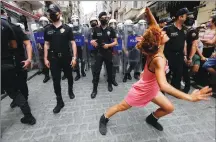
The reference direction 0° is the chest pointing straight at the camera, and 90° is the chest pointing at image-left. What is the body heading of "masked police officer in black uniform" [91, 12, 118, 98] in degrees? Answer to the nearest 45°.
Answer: approximately 0°

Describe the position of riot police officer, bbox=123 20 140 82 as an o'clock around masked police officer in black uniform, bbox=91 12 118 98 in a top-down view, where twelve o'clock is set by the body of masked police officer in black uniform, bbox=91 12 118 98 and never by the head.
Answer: riot police officer, bbox=123 20 140 82 is roughly at 7 o'clock from masked police officer in black uniform, bbox=91 12 118 98.

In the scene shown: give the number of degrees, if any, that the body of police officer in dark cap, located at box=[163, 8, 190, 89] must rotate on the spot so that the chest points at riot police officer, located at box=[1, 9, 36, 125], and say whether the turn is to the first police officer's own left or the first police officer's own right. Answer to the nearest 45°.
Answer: approximately 90° to the first police officer's own right

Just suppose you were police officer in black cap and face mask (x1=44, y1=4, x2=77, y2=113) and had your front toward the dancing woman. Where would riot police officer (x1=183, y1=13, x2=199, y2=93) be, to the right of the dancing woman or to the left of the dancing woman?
left

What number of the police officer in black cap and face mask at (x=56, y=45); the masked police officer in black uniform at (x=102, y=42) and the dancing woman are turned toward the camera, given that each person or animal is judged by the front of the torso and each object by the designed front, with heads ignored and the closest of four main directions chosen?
2

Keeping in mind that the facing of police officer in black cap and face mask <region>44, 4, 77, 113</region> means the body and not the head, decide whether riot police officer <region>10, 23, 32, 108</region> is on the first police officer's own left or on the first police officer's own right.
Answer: on the first police officer's own right

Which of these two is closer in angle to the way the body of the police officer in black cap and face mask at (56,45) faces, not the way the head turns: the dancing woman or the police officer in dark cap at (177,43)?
the dancing woman

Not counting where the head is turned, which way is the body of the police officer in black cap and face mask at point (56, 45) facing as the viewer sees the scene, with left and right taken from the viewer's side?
facing the viewer

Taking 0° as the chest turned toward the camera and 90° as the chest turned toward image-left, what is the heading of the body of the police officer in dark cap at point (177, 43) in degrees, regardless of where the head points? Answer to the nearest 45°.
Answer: approximately 315°
